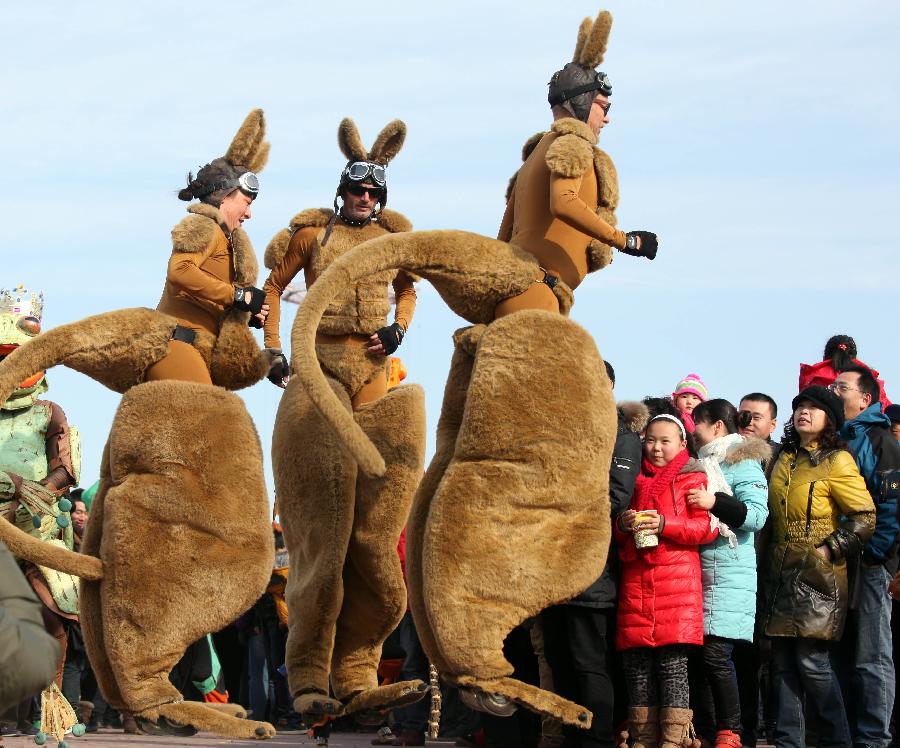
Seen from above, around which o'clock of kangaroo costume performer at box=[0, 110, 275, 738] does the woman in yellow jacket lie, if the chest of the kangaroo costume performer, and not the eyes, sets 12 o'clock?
The woman in yellow jacket is roughly at 12 o'clock from the kangaroo costume performer.

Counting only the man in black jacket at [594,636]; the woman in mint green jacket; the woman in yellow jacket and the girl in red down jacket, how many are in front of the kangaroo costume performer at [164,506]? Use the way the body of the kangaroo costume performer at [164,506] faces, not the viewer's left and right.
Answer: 4

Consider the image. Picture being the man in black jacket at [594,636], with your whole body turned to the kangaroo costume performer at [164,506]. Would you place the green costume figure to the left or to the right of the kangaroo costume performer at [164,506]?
right

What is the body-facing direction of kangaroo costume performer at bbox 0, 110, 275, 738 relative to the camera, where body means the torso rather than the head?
to the viewer's right

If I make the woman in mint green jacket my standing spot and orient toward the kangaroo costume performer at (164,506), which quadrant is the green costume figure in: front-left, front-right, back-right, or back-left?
front-right

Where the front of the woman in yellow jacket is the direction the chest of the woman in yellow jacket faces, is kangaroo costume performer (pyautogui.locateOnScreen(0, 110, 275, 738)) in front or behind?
in front

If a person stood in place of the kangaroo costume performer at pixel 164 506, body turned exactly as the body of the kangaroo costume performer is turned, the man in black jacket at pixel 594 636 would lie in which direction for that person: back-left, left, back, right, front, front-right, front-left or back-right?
front

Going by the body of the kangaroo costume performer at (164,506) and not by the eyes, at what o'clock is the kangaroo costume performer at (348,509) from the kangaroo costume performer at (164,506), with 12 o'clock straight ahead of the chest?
the kangaroo costume performer at (348,509) is roughly at 12 o'clock from the kangaroo costume performer at (164,506).

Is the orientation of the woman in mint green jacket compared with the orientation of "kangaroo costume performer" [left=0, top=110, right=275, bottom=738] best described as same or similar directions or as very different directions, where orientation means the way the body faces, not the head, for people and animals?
very different directions

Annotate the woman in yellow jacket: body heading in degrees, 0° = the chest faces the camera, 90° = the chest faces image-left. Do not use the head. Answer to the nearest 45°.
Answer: approximately 45°

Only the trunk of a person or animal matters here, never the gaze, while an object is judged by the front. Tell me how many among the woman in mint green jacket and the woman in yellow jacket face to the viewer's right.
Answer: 0

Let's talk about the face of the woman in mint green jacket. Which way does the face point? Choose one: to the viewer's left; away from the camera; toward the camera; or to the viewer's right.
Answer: to the viewer's left

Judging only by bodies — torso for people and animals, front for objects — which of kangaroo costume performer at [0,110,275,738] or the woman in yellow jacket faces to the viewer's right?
the kangaroo costume performer

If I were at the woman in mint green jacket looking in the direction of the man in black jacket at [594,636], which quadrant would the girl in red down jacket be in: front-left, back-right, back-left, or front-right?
front-left

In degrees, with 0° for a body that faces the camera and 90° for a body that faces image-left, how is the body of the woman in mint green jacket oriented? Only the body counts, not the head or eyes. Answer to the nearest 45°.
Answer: approximately 90°
